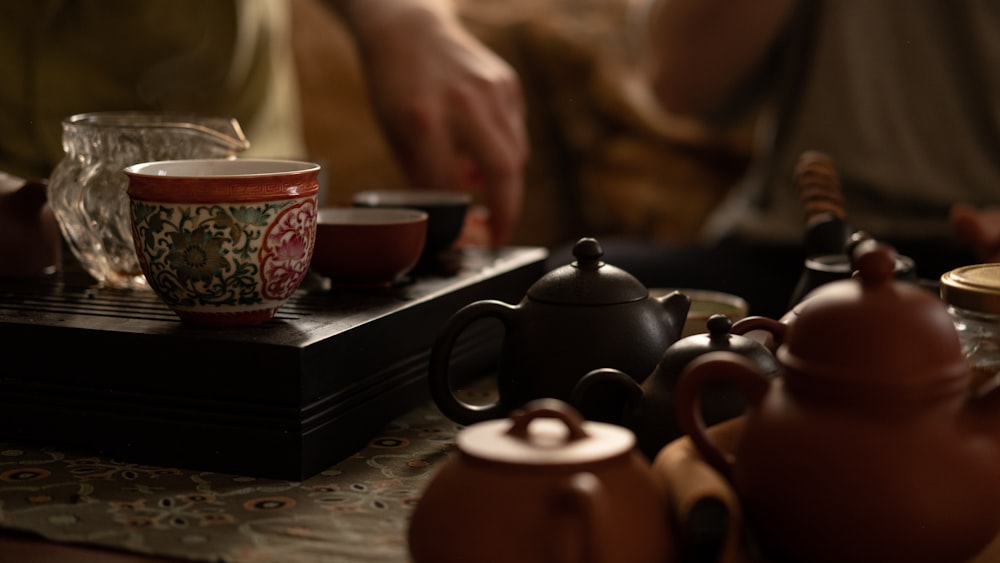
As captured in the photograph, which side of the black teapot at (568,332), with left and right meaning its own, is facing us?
right

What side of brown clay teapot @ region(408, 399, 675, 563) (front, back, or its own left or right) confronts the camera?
back

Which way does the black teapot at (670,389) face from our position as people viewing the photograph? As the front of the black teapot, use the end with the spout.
facing to the right of the viewer

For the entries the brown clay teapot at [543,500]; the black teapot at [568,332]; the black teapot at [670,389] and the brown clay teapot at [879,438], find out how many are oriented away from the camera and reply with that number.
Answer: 1

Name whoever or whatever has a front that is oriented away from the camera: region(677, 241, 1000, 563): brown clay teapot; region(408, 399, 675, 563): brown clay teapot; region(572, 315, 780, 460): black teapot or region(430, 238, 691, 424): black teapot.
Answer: region(408, 399, 675, 563): brown clay teapot

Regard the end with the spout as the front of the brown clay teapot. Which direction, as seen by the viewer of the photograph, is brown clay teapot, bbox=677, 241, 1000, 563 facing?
facing to the right of the viewer
